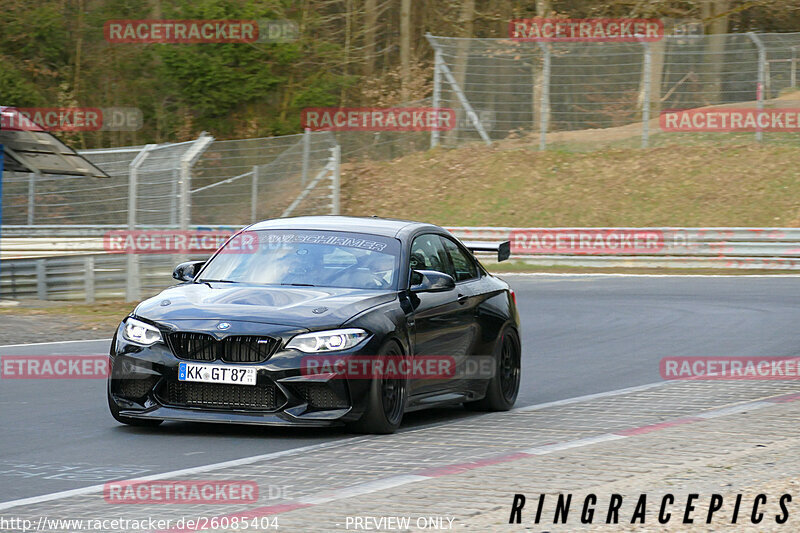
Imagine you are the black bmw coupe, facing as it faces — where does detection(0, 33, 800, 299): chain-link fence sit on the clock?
The chain-link fence is roughly at 5 o'clock from the black bmw coupe.

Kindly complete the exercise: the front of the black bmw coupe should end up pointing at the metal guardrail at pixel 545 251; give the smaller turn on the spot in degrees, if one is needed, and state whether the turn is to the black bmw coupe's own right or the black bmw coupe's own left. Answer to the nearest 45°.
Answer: approximately 135° to the black bmw coupe's own right

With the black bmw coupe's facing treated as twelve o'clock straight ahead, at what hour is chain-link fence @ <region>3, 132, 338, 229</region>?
The chain-link fence is roughly at 4 o'clock from the black bmw coupe.

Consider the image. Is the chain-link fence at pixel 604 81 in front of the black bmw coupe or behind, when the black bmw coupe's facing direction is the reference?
behind

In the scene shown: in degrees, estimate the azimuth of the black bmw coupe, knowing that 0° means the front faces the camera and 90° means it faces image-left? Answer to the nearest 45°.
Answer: approximately 45°

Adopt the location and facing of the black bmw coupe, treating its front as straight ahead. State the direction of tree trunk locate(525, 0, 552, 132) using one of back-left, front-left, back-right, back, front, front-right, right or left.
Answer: back-right
